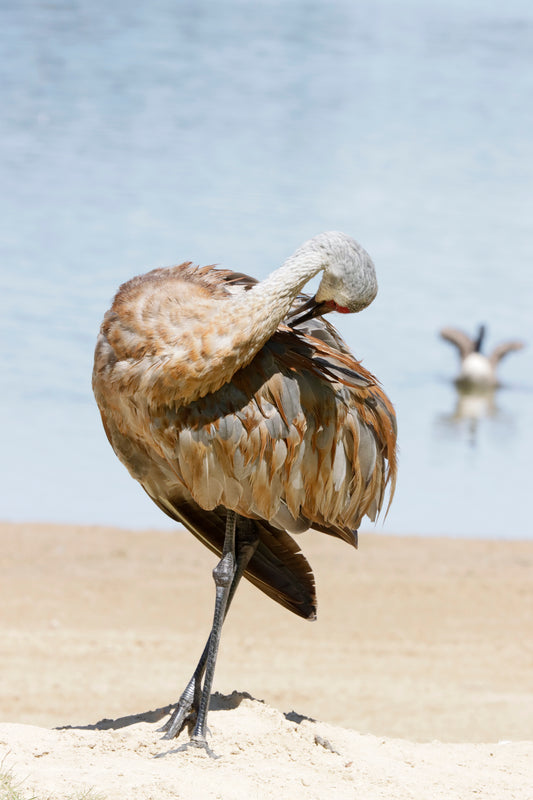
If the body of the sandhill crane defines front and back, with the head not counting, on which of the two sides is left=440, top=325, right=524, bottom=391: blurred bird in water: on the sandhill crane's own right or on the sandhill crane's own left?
on the sandhill crane's own right

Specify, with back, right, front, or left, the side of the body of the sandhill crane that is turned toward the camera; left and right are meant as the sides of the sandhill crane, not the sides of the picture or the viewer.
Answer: left
